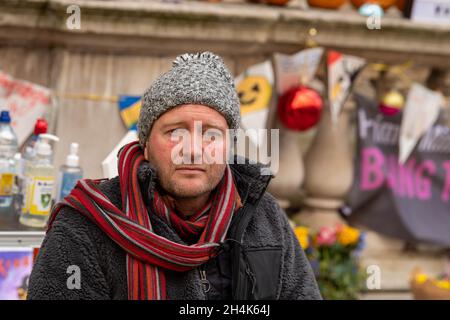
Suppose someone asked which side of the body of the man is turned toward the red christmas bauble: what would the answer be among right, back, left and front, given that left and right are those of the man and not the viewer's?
back

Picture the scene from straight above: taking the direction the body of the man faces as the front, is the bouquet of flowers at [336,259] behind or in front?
behind

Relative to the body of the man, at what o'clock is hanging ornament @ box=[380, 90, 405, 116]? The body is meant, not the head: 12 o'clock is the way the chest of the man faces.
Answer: The hanging ornament is roughly at 7 o'clock from the man.

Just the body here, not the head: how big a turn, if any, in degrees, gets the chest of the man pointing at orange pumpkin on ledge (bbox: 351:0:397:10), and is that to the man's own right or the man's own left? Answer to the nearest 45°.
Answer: approximately 135° to the man's own left

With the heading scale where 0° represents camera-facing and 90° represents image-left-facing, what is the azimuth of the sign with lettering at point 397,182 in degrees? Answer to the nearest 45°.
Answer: approximately 0°

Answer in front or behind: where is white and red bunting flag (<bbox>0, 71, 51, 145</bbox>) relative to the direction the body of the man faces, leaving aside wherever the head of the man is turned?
behind

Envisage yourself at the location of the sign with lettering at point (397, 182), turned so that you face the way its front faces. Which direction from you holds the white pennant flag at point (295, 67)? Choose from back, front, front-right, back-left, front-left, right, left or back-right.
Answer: front-right

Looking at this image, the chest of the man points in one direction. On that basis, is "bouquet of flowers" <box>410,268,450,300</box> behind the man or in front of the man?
behind

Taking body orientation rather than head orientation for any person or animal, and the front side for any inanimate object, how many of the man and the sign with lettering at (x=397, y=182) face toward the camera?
2

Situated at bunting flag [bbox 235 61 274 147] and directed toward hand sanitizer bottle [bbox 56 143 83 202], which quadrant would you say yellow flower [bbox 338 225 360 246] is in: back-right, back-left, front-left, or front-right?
back-left

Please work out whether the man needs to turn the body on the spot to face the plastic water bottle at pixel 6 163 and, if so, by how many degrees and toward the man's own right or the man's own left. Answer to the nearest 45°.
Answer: approximately 135° to the man's own right

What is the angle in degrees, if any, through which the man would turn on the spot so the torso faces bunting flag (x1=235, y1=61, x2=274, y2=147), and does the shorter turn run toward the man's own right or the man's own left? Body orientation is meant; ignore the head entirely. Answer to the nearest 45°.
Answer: approximately 180°

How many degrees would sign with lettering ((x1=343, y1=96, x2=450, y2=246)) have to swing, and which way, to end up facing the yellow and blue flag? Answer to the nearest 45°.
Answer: approximately 45° to its right
